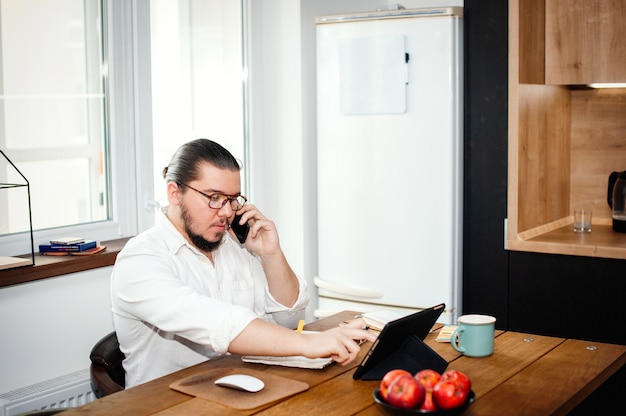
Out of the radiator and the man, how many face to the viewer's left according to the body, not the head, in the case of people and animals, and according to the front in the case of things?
0

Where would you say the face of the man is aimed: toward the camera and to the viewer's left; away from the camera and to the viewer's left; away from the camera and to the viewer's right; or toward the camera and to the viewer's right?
toward the camera and to the viewer's right

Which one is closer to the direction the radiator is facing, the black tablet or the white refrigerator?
the black tablet

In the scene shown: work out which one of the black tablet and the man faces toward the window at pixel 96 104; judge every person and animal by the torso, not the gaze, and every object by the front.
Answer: the black tablet

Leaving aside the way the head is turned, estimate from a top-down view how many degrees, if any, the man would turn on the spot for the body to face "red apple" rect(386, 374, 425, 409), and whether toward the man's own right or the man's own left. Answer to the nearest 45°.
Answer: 0° — they already face it

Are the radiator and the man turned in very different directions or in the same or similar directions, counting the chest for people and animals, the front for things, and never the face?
same or similar directions

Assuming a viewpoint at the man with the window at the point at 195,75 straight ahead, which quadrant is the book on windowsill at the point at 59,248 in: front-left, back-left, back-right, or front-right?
front-left

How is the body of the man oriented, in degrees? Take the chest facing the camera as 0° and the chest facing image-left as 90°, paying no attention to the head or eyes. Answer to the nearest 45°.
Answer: approximately 315°

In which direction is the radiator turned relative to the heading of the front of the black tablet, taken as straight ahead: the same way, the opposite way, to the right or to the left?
the opposite way

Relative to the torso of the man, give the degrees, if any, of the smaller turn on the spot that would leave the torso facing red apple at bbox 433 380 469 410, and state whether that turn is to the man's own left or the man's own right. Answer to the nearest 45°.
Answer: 0° — they already face it

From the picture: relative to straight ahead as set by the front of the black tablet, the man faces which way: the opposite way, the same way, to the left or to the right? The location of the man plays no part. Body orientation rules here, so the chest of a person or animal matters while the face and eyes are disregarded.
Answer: the opposite way

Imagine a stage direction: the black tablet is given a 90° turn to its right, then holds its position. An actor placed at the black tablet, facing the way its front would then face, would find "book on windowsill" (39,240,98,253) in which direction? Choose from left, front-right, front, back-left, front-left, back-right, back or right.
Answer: left

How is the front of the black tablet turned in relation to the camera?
facing away from the viewer and to the left of the viewer
